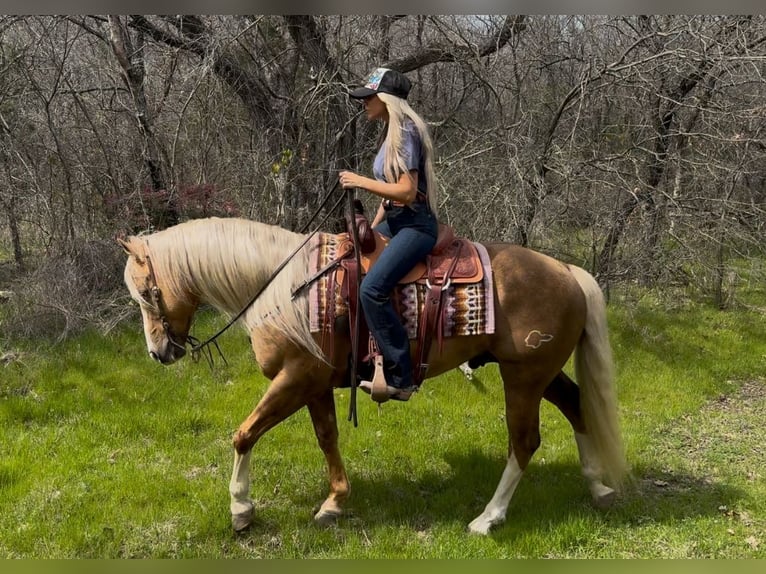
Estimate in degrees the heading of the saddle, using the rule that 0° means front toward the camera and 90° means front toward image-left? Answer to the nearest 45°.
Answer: approximately 90°

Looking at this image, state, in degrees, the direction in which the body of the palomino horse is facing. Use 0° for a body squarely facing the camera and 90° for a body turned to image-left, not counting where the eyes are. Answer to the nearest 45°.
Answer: approximately 90°
